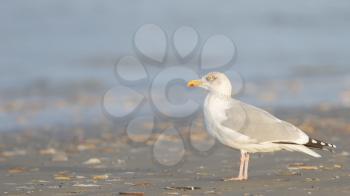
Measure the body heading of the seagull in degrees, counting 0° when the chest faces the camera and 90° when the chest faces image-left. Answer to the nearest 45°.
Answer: approximately 90°
